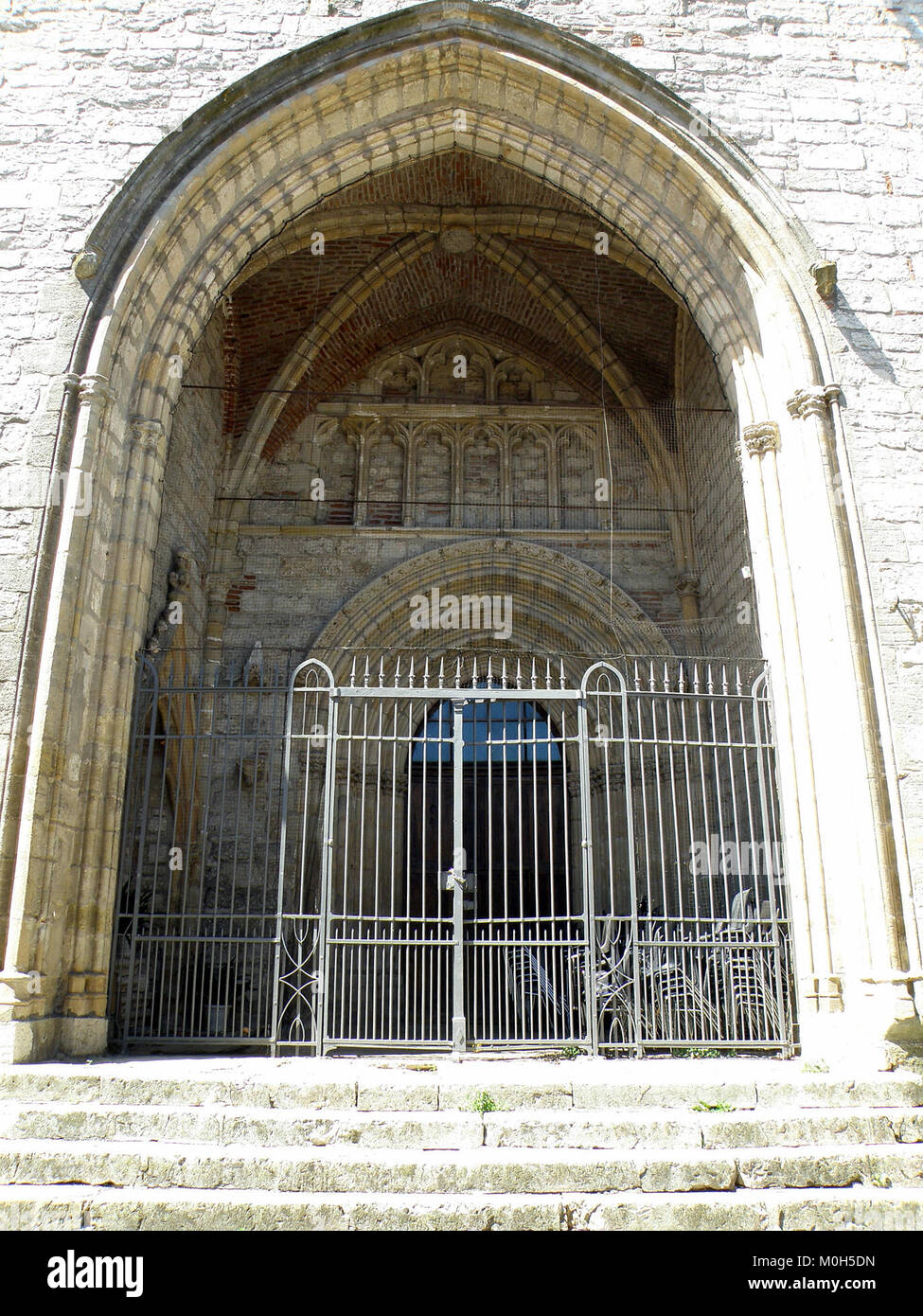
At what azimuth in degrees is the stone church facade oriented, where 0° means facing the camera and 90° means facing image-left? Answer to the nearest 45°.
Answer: approximately 0°

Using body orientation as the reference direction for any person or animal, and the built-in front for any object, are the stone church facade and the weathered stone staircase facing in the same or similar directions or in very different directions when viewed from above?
same or similar directions

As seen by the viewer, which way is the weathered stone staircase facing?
toward the camera

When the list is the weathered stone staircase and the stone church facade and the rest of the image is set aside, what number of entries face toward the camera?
2

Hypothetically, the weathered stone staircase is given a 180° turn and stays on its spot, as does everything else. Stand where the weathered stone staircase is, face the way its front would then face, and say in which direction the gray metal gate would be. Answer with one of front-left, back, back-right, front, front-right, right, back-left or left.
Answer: front
